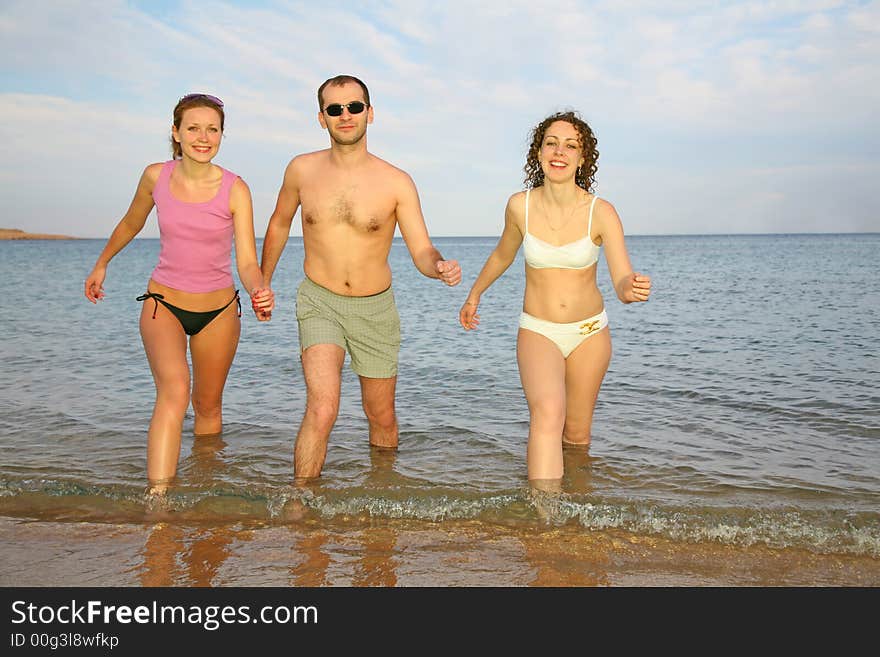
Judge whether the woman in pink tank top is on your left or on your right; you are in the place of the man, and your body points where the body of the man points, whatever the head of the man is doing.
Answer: on your right

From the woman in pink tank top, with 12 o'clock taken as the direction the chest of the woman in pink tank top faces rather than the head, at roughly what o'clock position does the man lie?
The man is roughly at 9 o'clock from the woman in pink tank top.

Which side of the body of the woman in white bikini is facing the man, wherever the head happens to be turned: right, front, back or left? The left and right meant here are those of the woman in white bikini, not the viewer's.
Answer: right

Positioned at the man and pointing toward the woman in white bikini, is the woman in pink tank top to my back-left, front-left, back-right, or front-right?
back-right

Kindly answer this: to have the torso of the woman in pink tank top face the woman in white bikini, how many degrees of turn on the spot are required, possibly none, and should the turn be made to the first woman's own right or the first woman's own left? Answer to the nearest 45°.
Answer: approximately 90° to the first woman's own left

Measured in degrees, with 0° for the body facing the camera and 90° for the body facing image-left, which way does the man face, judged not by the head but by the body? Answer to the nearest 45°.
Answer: approximately 0°
